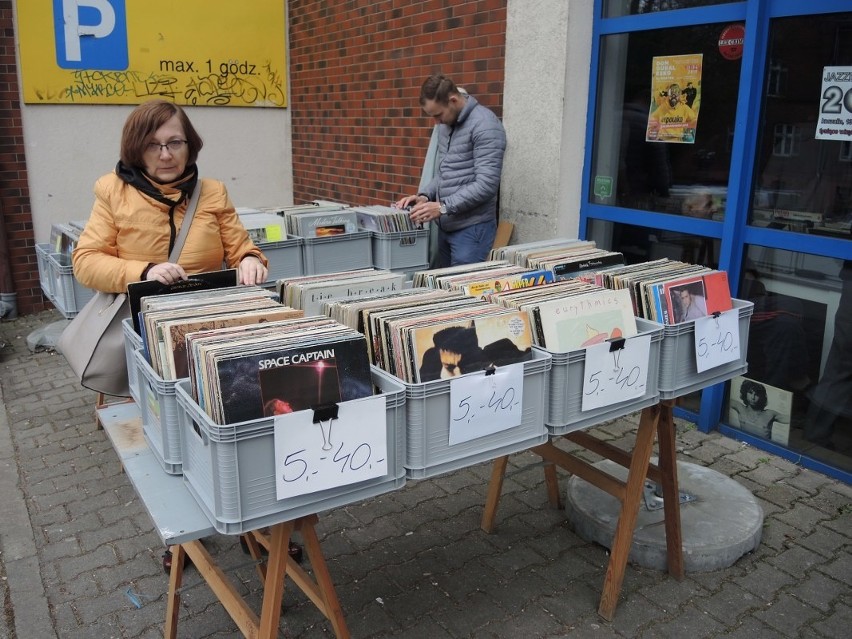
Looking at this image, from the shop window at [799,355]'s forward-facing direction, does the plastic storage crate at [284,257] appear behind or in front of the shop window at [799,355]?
in front

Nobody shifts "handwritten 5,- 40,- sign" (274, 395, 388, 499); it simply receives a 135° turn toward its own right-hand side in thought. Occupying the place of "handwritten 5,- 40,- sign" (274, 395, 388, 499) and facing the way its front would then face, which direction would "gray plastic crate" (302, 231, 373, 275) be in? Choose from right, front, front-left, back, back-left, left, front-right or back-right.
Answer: right

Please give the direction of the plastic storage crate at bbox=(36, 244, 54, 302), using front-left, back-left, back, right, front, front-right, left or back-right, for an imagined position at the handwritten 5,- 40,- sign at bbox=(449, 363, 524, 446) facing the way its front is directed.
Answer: back

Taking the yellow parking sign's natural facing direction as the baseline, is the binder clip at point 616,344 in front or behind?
in front

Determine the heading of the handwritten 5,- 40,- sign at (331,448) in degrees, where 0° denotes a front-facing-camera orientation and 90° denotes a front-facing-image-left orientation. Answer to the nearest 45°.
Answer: approximately 315°

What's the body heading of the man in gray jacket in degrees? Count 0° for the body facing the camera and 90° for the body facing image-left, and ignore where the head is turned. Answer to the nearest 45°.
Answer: approximately 90°

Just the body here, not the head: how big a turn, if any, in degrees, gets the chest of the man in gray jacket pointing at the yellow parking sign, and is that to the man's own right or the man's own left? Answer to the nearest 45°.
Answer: approximately 45° to the man's own right

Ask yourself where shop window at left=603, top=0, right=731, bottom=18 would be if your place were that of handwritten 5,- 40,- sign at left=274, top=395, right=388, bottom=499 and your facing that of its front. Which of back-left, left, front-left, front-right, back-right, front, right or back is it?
left

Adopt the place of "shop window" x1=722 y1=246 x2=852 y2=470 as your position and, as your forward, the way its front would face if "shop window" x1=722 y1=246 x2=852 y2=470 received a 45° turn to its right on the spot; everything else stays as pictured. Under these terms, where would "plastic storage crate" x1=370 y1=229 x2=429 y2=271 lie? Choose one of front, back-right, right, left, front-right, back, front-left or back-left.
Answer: front

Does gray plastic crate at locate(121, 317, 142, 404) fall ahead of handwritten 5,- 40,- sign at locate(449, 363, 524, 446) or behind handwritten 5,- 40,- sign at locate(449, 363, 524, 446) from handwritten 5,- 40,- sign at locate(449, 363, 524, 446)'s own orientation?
behind

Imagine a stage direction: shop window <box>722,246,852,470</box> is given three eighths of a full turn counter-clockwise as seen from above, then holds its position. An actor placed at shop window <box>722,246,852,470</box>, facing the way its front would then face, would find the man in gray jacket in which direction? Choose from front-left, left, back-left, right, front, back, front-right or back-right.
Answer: back

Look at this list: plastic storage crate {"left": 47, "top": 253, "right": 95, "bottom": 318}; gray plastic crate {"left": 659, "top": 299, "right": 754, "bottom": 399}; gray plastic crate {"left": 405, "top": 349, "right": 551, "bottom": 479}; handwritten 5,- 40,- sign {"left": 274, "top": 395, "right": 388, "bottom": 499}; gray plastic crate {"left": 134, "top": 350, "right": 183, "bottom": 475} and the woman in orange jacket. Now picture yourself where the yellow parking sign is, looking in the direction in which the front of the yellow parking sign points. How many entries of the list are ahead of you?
6

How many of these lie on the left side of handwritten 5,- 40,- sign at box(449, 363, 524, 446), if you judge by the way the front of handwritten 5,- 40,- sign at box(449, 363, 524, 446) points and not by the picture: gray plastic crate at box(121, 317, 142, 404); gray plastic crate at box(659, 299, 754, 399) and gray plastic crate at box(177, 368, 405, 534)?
1

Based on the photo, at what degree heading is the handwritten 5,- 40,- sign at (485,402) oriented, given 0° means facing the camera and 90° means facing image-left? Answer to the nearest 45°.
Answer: approximately 315°

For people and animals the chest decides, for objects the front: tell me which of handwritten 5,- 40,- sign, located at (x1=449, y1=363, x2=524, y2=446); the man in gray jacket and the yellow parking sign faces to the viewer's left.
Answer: the man in gray jacket

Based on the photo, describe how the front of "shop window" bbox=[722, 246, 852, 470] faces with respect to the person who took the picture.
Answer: facing the viewer and to the left of the viewer
